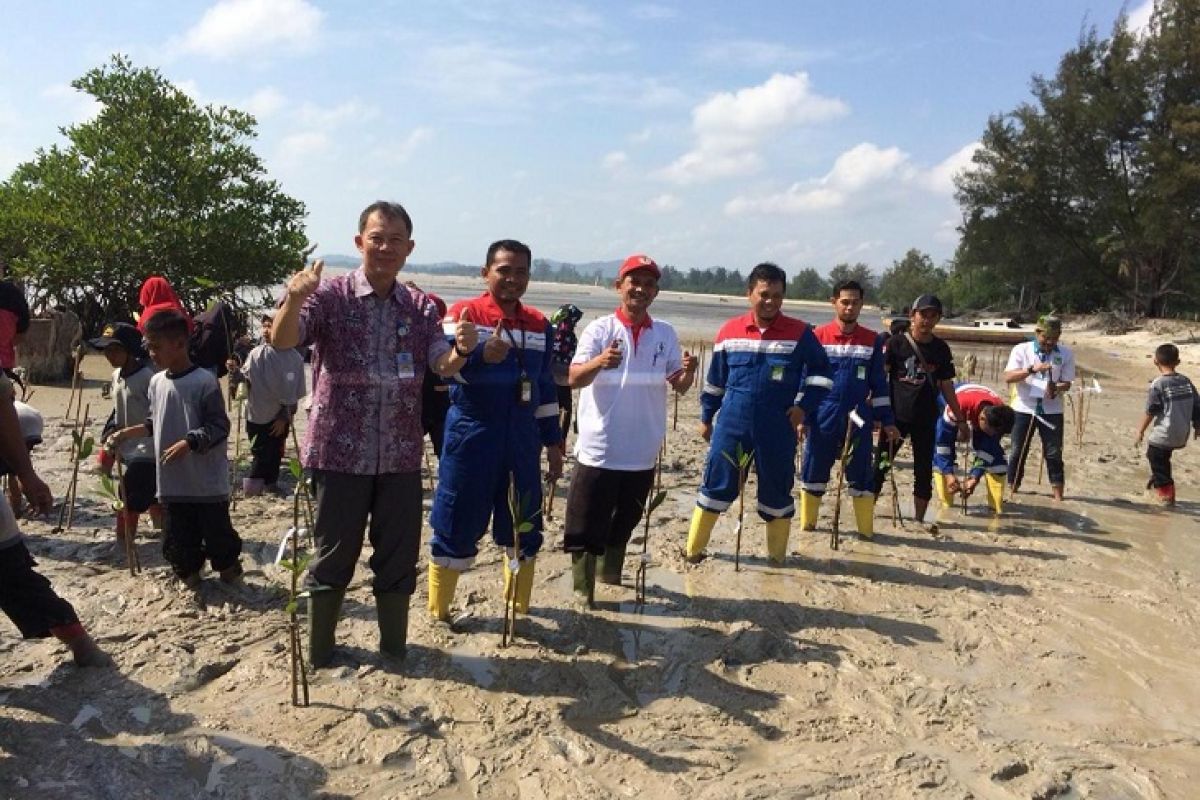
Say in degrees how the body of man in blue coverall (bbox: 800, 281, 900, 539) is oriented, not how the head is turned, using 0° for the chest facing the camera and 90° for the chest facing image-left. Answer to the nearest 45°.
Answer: approximately 0°

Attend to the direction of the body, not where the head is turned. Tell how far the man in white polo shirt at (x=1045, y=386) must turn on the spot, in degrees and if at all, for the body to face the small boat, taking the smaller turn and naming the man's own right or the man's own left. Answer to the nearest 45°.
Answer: approximately 180°

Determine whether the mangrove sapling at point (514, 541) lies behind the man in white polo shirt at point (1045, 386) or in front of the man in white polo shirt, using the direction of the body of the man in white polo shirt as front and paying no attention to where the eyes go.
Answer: in front

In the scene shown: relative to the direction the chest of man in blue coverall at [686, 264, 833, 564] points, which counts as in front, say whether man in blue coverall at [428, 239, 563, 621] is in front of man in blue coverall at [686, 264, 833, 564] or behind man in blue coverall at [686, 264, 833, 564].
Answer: in front

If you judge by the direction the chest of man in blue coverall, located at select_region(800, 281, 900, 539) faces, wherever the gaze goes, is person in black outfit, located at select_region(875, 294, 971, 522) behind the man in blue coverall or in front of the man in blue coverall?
behind

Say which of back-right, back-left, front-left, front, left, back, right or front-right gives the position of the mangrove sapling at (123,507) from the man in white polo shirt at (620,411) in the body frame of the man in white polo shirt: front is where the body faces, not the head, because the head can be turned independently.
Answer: right

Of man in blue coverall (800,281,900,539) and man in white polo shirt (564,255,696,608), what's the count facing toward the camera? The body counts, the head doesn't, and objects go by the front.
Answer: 2
